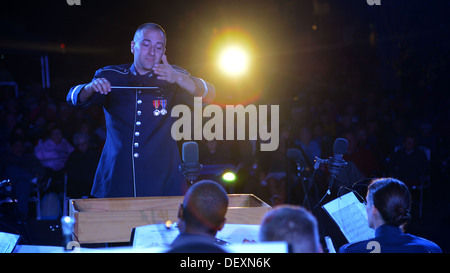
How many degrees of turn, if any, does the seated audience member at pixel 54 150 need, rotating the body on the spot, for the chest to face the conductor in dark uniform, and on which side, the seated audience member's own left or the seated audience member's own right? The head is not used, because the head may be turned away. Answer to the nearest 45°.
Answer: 0° — they already face them

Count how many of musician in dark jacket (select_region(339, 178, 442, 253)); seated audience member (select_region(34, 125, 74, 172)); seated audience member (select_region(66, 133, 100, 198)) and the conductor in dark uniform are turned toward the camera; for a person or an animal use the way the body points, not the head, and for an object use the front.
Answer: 3

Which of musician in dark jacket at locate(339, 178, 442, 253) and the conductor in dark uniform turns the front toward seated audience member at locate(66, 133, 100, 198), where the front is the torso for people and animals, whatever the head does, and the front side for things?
the musician in dark jacket

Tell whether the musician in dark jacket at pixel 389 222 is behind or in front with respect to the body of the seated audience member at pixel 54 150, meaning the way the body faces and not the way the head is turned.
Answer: in front

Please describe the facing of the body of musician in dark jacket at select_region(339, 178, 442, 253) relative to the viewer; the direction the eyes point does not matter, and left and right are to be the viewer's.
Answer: facing away from the viewer and to the left of the viewer

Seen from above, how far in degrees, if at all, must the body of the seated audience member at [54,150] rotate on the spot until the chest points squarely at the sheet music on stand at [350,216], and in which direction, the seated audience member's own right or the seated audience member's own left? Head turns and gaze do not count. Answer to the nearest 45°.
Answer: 0° — they already face it

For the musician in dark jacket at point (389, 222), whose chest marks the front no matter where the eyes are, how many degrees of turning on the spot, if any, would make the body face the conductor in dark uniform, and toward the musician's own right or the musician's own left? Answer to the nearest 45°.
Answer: approximately 45° to the musician's own left

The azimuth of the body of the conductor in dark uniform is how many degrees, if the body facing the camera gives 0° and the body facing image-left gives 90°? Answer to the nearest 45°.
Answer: approximately 0°

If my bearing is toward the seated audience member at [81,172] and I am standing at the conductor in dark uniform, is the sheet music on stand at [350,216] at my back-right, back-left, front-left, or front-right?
back-right

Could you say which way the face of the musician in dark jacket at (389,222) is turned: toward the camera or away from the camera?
away from the camera

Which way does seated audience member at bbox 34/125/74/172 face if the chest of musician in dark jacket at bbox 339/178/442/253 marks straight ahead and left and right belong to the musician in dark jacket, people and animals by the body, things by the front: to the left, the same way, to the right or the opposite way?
the opposite way

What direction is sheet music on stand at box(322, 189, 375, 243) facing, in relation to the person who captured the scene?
facing the viewer and to the right of the viewer

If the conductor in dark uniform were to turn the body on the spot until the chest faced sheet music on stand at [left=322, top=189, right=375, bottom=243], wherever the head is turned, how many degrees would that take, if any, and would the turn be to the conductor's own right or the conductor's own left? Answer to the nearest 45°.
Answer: approximately 45° to the conductor's own left

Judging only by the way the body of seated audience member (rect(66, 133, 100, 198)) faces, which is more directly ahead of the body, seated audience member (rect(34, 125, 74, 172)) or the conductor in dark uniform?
the conductor in dark uniform
